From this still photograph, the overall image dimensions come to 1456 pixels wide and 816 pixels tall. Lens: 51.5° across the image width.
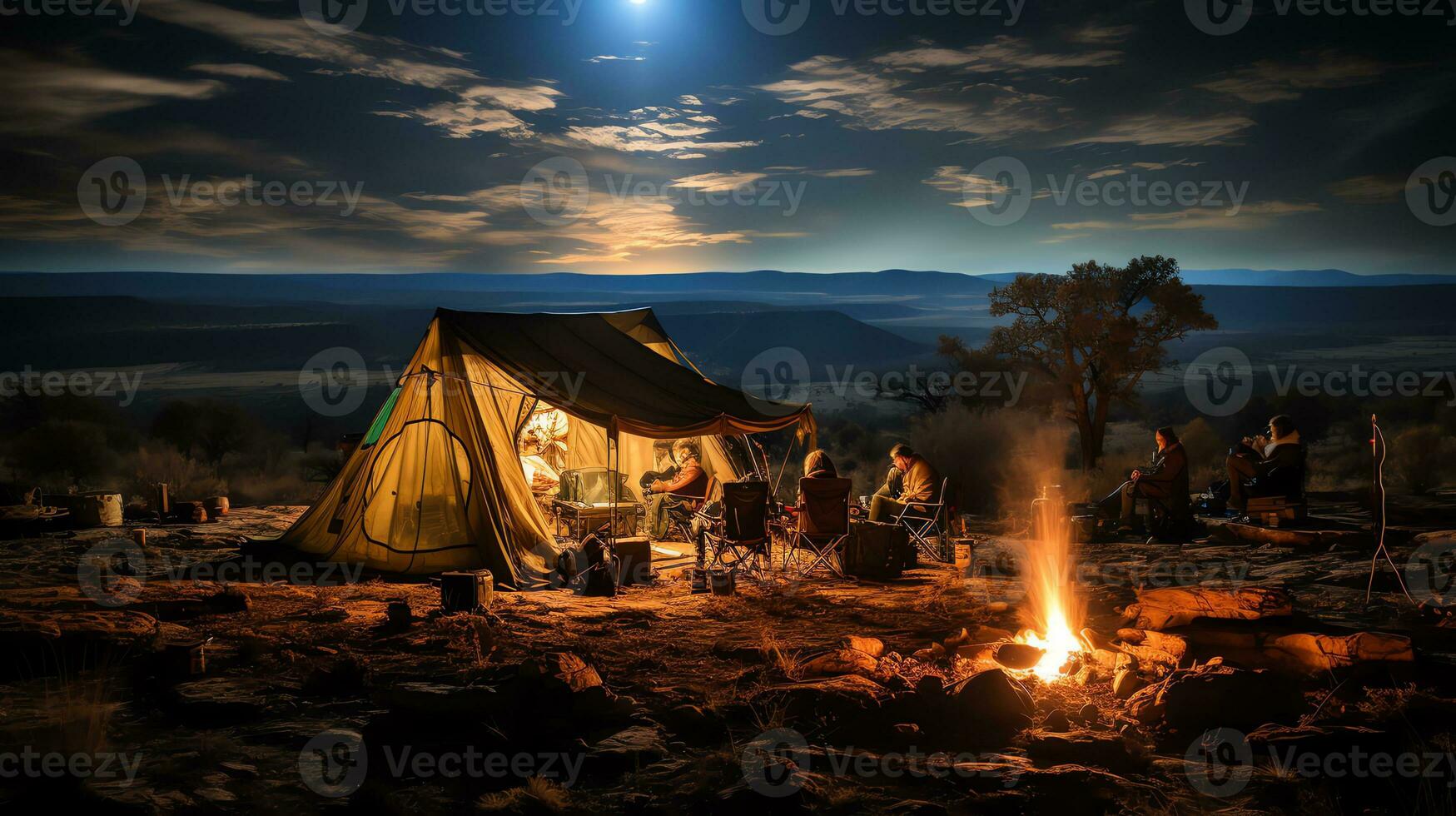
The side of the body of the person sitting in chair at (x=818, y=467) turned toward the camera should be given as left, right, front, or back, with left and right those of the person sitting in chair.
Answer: back

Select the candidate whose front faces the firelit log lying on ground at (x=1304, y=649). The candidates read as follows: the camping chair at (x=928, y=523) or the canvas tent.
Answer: the canvas tent

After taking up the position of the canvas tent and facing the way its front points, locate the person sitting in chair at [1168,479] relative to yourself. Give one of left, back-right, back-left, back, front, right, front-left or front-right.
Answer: front-left

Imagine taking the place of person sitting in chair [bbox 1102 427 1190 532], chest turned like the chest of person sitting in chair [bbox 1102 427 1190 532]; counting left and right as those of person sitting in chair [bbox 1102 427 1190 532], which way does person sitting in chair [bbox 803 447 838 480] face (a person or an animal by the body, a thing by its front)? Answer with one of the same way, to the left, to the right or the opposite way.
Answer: to the right

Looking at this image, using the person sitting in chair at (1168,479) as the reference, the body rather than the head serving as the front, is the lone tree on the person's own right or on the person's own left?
on the person's own right

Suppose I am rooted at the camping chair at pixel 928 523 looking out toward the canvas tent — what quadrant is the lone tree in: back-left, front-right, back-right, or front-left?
back-right

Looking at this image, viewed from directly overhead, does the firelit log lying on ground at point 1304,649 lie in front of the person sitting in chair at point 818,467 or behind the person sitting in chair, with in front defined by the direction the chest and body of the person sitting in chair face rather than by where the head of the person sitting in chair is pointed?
behind

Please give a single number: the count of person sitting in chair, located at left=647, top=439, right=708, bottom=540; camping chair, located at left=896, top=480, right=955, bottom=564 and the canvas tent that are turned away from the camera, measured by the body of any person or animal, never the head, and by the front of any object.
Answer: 0

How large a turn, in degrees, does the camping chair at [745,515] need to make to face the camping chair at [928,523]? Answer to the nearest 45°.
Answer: approximately 90° to its right

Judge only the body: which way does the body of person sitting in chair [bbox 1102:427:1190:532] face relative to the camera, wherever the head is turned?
to the viewer's left

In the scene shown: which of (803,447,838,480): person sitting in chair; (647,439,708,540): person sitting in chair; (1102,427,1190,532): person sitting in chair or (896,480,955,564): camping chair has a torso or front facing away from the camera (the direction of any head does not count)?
(803,447,838,480): person sitting in chair

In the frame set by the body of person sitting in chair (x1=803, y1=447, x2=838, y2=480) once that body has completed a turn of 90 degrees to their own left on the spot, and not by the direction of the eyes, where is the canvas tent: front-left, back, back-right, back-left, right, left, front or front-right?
front
